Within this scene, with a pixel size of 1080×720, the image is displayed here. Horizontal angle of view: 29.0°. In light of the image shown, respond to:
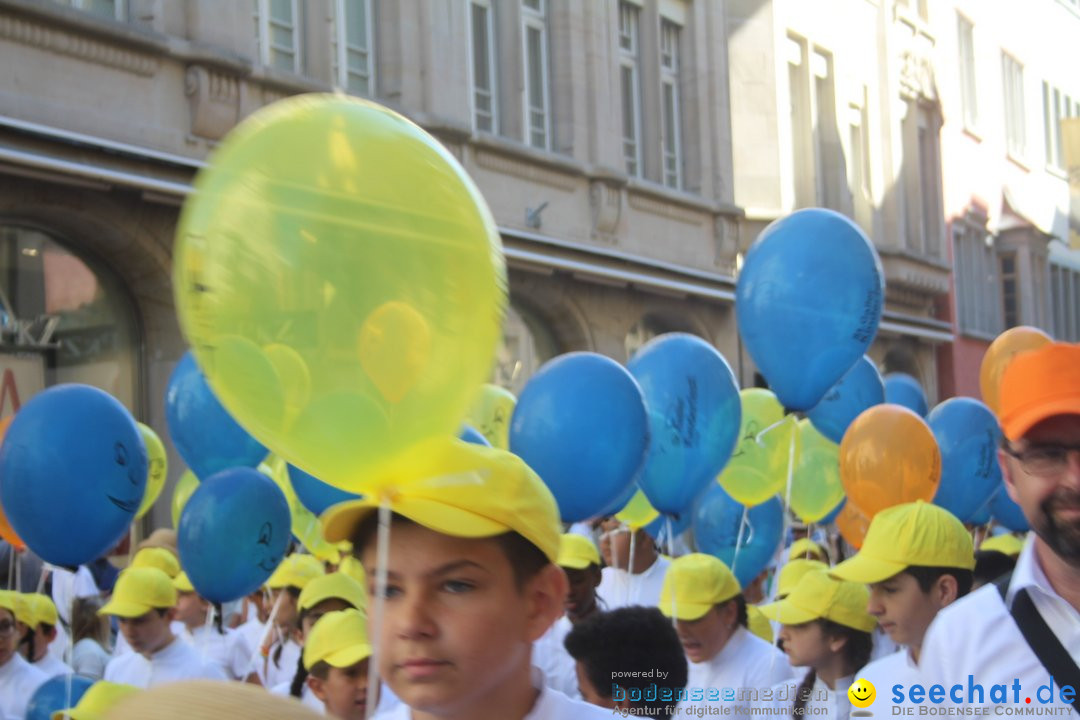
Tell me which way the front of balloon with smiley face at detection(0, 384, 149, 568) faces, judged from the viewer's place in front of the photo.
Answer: facing the viewer and to the right of the viewer

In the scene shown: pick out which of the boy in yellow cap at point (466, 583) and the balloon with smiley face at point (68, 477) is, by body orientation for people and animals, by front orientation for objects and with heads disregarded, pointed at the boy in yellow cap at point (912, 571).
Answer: the balloon with smiley face

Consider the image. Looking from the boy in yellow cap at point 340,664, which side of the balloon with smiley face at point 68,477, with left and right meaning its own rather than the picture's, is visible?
front

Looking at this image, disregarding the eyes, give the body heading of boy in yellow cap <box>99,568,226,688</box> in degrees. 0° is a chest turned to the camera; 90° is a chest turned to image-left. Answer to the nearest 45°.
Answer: approximately 45°

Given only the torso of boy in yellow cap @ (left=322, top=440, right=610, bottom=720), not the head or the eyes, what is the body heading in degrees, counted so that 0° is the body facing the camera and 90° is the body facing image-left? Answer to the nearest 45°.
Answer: approximately 45°

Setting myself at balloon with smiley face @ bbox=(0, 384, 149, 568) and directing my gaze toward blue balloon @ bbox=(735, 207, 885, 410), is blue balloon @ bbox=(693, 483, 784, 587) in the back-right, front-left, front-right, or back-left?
front-left

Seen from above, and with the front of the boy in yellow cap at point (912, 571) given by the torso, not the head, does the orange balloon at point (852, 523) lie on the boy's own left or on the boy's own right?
on the boy's own right
